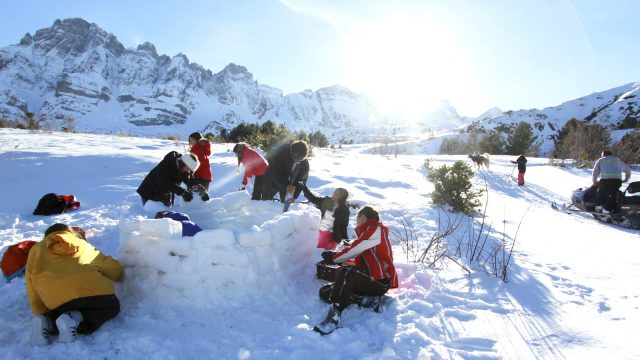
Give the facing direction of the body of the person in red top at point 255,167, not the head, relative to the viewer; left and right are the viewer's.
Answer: facing to the left of the viewer

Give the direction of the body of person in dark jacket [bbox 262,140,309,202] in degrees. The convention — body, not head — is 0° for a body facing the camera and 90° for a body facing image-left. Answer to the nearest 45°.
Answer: approximately 315°

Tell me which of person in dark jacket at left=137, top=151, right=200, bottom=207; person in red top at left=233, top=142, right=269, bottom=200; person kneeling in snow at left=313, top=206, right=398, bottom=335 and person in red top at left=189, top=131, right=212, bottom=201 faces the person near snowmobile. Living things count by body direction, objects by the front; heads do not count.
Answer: the person in dark jacket

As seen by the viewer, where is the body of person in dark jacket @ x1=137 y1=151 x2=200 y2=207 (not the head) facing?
to the viewer's right

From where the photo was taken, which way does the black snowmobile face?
to the viewer's left

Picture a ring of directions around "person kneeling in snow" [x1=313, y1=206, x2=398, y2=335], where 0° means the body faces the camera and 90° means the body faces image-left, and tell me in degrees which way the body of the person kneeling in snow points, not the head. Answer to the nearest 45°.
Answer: approximately 90°
